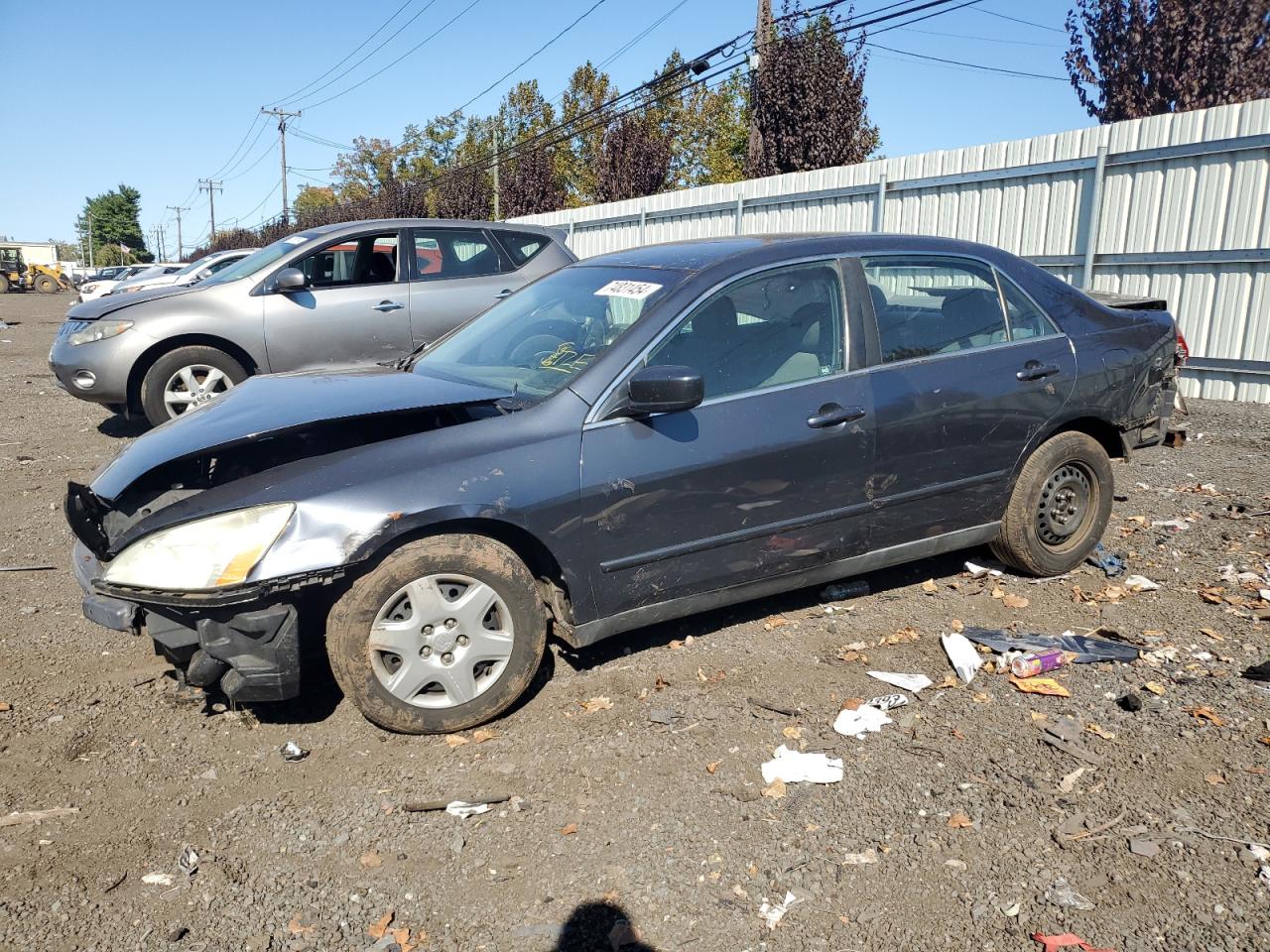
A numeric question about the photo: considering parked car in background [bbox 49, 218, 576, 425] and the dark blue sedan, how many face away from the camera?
0

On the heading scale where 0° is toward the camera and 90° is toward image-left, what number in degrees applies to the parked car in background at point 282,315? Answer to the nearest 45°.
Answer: approximately 90°

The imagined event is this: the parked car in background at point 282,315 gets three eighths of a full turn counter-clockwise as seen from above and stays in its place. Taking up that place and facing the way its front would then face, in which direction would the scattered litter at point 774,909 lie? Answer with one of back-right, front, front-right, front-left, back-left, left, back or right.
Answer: front-right

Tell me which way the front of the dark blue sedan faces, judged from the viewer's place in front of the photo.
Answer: facing the viewer and to the left of the viewer

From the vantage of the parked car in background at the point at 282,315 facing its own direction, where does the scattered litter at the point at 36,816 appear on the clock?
The scattered litter is roughly at 9 o'clock from the parked car in background.

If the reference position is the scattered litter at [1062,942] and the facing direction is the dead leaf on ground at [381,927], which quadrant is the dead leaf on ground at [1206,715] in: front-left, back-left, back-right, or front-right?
back-right

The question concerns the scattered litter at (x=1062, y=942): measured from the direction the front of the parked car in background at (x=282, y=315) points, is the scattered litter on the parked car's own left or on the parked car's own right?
on the parked car's own left

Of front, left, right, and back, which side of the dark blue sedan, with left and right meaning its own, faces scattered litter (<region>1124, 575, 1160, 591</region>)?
back

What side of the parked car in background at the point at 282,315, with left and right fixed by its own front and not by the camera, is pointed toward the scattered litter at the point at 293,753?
left

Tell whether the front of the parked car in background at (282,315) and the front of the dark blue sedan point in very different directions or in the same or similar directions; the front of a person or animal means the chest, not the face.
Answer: same or similar directions

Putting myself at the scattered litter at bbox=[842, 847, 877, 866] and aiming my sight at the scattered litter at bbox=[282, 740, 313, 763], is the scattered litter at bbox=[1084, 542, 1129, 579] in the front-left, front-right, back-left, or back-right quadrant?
back-right

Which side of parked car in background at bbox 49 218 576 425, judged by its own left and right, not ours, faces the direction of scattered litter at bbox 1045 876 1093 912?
left

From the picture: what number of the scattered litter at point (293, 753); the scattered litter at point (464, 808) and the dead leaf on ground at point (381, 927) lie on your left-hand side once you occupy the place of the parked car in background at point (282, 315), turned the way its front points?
3

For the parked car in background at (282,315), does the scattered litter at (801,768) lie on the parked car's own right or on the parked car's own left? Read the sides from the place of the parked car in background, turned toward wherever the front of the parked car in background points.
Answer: on the parked car's own left
